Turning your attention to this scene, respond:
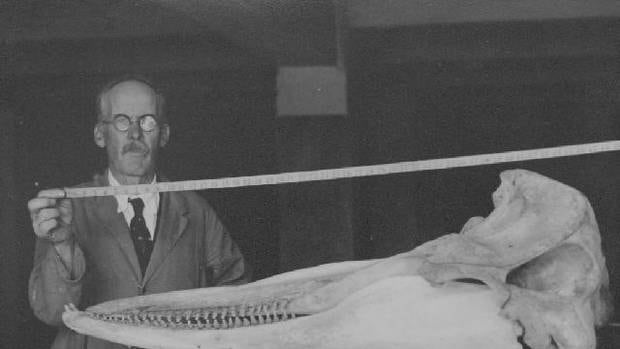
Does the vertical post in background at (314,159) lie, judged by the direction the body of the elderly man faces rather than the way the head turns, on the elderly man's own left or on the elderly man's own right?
on the elderly man's own left

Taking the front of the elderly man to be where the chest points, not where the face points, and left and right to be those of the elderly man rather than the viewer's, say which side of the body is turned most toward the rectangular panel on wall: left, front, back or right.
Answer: left

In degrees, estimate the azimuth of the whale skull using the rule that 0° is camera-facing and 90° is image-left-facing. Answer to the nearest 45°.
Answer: approximately 90°

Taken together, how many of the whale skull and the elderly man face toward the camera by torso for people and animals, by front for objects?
1

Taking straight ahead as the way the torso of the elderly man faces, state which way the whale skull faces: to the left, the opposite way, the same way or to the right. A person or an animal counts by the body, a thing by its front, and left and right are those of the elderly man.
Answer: to the right

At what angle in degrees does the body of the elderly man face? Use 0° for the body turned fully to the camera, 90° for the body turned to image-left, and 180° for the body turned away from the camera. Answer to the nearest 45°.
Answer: approximately 0°
